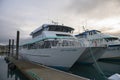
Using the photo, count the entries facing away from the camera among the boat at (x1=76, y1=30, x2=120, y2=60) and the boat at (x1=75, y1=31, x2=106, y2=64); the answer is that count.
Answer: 0
